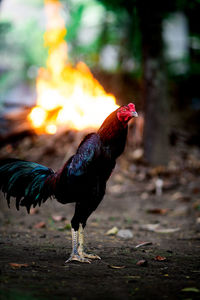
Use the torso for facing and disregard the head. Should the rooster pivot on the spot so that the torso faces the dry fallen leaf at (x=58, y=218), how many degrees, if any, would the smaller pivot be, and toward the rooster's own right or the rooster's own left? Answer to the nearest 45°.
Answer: approximately 90° to the rooster's own left

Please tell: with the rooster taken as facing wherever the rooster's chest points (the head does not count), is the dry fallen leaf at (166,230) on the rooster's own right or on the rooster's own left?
on the rooster's own left

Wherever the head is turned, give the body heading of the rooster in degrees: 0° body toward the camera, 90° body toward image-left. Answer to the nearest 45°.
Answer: approximately 270°

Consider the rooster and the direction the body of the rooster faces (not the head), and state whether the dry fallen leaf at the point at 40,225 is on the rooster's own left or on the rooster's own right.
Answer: on the rooster's own left

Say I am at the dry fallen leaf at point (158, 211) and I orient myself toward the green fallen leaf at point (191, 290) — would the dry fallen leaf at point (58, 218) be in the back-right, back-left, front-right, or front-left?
front-right

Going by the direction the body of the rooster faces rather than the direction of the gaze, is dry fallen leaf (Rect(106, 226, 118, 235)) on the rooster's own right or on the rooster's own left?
on the rooster's own left

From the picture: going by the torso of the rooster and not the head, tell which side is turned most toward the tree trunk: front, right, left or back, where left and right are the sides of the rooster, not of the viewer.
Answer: left

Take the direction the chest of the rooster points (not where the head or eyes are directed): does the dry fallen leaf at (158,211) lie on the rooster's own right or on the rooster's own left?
on the rooster's own left

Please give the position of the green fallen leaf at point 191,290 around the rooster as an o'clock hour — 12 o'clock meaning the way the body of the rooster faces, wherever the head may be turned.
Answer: The green fallen leaf is roughly at 2 o'clock from the rooster.

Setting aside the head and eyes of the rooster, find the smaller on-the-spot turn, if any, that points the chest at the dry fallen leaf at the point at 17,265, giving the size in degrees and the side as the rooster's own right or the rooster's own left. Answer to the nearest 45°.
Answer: approximately 135° to the rooster's own right
